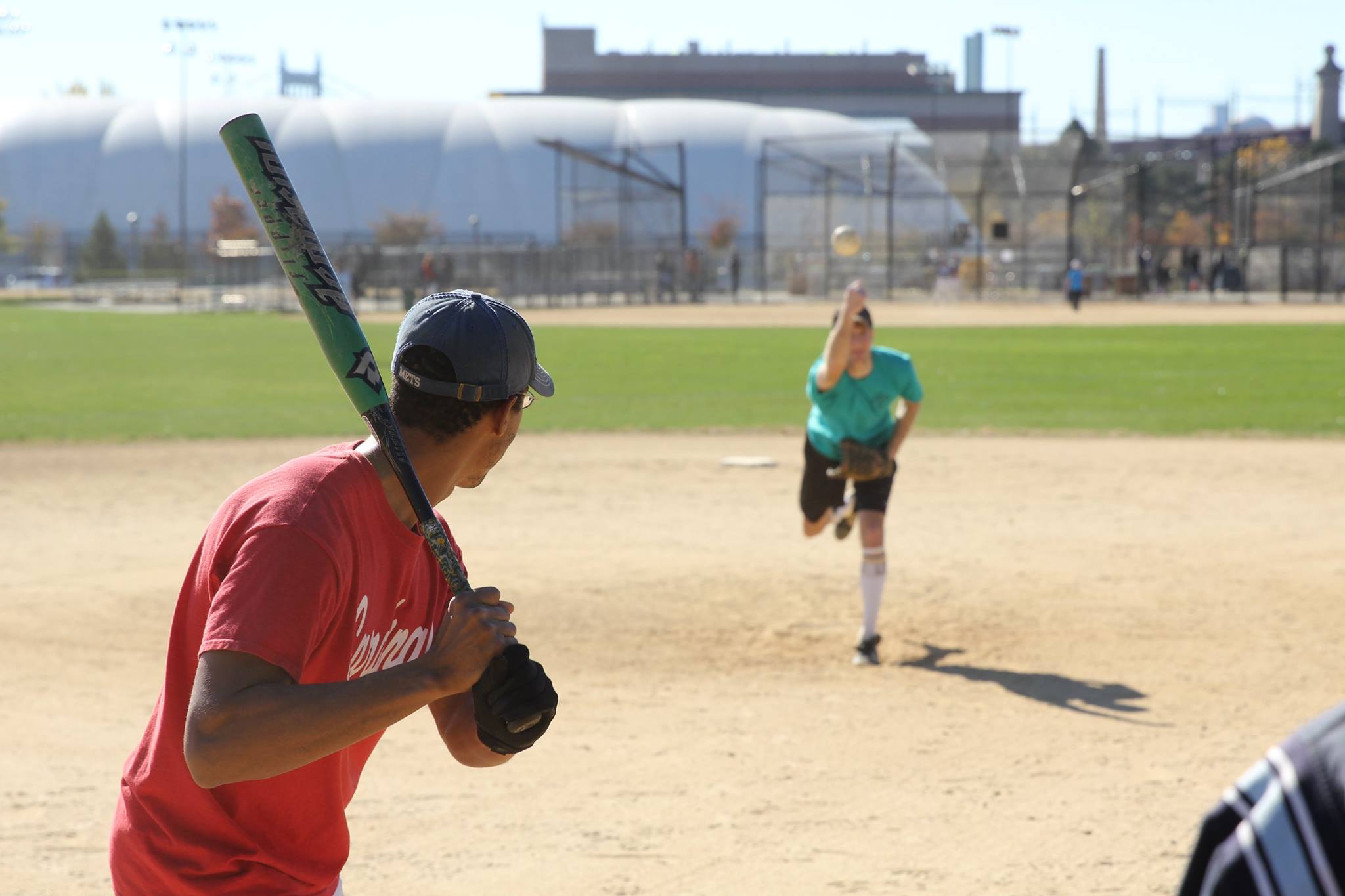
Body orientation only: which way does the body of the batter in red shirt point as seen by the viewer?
to the viewer's right

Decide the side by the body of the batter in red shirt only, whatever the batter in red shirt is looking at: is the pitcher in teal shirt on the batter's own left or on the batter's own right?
on the batter's own left

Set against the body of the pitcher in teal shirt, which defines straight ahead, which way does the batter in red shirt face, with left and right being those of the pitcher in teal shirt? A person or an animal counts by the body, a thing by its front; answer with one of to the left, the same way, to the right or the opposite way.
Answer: to the left

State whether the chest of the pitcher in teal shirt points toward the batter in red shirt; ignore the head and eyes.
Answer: yes

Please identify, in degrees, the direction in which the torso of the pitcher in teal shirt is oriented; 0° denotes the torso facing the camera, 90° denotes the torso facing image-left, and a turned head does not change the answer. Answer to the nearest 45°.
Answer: approximately 0°

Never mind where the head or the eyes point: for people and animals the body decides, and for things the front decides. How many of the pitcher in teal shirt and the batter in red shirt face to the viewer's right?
1
